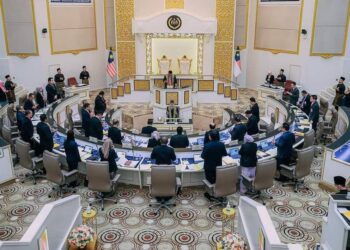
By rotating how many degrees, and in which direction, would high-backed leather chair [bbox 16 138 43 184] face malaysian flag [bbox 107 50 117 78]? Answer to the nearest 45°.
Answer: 0° — it already faces it

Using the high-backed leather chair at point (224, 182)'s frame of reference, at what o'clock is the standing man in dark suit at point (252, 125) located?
The standing man in dark suit is roughly at 2 o'clock from the high-backed leather chair.

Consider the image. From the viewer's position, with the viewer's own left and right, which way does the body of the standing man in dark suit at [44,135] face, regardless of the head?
facing away from the viewer and to the right of the viewer

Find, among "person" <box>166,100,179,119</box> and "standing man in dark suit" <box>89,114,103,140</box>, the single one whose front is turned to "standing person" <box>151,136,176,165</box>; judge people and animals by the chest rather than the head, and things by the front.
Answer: "person" <box>166,100,179,119</box>

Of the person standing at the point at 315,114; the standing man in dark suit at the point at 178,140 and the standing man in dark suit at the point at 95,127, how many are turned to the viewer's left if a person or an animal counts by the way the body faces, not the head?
1

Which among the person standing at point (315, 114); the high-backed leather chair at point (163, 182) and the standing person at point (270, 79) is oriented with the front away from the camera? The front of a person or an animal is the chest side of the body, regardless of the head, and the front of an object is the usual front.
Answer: the high-backed leather chair

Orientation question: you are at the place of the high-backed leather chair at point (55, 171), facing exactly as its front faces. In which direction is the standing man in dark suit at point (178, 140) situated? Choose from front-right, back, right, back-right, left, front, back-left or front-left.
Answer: front-right

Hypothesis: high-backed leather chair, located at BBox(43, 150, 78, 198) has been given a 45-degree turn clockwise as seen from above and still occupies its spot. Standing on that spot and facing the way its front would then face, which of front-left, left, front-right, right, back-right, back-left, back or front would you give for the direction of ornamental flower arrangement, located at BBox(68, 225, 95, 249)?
right

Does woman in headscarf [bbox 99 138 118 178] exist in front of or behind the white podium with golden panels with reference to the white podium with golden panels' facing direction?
in front

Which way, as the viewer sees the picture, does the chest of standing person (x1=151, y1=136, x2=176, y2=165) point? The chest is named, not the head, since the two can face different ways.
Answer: away from the camera

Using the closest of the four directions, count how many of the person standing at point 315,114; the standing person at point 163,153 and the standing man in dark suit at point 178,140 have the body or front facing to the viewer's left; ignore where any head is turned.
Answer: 1

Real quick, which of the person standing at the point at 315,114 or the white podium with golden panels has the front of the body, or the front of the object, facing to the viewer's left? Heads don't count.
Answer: the person standing

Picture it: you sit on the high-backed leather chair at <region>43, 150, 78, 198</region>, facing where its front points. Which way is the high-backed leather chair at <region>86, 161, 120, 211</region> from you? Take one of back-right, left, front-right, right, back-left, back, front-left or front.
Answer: right

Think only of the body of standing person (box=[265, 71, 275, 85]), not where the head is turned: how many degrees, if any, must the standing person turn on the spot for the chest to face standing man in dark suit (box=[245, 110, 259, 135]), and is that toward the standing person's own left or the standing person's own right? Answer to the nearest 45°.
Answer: approximately 45° to the standing person's own left

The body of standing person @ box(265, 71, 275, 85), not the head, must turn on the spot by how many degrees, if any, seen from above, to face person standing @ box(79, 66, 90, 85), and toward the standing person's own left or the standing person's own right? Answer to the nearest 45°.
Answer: approximately 45° to the standing person's own right

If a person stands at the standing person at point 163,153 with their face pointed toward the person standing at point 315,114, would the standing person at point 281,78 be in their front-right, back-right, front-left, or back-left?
front-left

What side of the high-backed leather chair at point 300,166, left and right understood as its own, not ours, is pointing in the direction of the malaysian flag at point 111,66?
front

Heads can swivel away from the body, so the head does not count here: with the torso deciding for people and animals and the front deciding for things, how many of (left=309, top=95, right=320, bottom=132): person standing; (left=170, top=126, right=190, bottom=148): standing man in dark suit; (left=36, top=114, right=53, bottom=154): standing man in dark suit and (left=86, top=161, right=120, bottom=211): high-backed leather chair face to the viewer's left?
1

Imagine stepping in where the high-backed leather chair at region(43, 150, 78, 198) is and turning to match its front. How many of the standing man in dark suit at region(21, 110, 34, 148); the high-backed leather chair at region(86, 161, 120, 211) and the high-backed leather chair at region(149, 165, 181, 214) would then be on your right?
2

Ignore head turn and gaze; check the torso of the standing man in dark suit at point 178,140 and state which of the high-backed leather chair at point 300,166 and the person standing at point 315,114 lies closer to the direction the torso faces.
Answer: the person standing

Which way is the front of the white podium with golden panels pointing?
toward the camera

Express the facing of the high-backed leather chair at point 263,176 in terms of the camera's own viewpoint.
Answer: facing away from the viewer and to the left of the viewer

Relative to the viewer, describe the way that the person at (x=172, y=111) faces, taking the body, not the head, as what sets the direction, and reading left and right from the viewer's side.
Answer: facing the viewer
